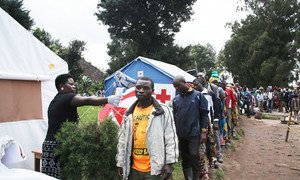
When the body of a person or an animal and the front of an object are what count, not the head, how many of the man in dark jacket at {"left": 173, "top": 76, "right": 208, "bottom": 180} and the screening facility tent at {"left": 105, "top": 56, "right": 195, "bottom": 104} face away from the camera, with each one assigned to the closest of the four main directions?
0

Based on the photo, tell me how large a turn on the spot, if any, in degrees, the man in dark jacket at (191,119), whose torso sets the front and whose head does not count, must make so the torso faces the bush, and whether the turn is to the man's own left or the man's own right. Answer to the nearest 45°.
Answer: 0° — they already face it

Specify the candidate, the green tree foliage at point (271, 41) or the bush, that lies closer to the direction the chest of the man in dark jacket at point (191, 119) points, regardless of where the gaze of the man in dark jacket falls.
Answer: the bush

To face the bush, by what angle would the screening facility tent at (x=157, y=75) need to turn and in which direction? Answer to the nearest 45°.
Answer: approximately 45° to its left

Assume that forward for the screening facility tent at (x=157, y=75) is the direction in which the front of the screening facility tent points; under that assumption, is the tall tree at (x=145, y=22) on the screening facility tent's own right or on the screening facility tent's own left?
on the screening facility tent's own right

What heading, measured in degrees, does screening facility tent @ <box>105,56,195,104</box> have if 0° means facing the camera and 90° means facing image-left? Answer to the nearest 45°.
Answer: approximately 45°

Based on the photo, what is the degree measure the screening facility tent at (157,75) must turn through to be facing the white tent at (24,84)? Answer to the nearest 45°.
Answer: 0° — it already faces it

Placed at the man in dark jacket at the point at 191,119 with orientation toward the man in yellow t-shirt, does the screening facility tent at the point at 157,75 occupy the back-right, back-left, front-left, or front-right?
back-right

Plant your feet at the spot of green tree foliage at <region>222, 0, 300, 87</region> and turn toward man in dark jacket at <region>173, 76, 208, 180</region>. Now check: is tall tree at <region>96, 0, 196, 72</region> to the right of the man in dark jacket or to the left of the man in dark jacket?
right

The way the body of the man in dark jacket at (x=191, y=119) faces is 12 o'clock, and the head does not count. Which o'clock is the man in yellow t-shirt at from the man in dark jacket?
The man in yellow t-shirt is roughly at 11 o'clock from the man in dark jacket.
